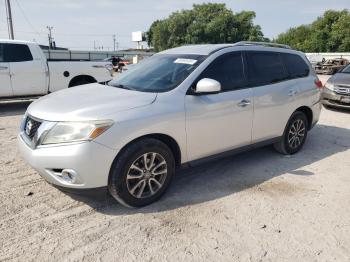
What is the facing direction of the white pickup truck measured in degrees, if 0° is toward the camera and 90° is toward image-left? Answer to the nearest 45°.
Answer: approximately 90°

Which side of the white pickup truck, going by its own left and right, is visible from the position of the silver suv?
left

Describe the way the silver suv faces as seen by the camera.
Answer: facing the viewer and to the left of the viewer

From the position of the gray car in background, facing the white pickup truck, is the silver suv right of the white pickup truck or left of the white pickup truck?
left

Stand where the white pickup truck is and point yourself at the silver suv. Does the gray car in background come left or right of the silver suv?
left

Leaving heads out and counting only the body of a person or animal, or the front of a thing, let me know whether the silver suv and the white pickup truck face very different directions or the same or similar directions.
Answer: same or similar directions

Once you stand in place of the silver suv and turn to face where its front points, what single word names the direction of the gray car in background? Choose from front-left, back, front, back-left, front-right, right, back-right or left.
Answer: back

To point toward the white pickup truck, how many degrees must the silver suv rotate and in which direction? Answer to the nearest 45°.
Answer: approximately 90° to its right

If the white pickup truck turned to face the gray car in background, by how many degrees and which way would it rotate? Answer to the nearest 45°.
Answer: approximately 180°

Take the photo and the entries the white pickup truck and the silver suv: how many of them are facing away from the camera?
0
